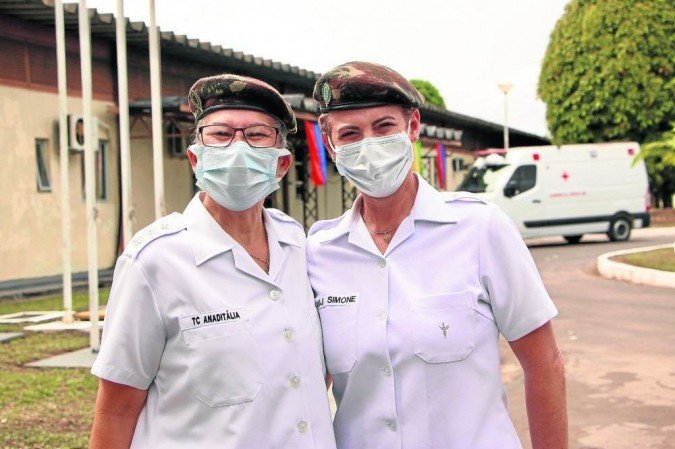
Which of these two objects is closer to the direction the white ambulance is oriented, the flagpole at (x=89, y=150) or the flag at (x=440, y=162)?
the flagpole

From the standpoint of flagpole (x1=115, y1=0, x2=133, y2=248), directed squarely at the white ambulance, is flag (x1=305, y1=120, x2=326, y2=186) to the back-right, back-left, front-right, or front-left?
front-left

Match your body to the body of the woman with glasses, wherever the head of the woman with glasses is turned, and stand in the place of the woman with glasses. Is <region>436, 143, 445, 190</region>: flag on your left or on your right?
on your left

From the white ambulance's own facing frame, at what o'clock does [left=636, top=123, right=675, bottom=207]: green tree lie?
The green tree is roughly at 5 o'clock from the white ambulance.

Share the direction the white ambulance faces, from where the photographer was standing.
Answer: facing the viewer and to the left of the viewer

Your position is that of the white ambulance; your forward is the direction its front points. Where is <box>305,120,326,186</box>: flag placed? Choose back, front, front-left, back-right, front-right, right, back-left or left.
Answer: front

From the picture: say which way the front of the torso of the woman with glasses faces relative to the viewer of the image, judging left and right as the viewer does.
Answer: facing the viewer and to the right of the viewer

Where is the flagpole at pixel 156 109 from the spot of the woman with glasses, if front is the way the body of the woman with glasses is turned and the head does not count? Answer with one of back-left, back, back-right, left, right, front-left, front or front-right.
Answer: back-left

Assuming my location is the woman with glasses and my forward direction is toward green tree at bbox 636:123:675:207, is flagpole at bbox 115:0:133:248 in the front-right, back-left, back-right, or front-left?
front-left

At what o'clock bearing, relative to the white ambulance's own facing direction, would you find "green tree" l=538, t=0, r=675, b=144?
The green tree is roughly at 5 o'clock from the white ambulance.

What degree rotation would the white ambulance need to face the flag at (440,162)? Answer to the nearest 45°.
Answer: approximately 90° to its right

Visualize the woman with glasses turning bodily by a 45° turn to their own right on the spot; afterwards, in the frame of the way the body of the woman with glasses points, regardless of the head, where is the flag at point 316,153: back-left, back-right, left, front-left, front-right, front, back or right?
back

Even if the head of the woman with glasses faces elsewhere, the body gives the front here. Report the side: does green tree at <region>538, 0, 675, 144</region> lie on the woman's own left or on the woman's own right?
on the woman's own left

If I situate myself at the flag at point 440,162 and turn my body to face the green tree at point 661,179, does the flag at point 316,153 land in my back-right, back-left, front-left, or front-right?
back-right

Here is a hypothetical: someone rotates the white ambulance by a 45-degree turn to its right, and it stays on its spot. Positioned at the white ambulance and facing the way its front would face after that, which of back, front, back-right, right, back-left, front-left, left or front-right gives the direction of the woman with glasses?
left
